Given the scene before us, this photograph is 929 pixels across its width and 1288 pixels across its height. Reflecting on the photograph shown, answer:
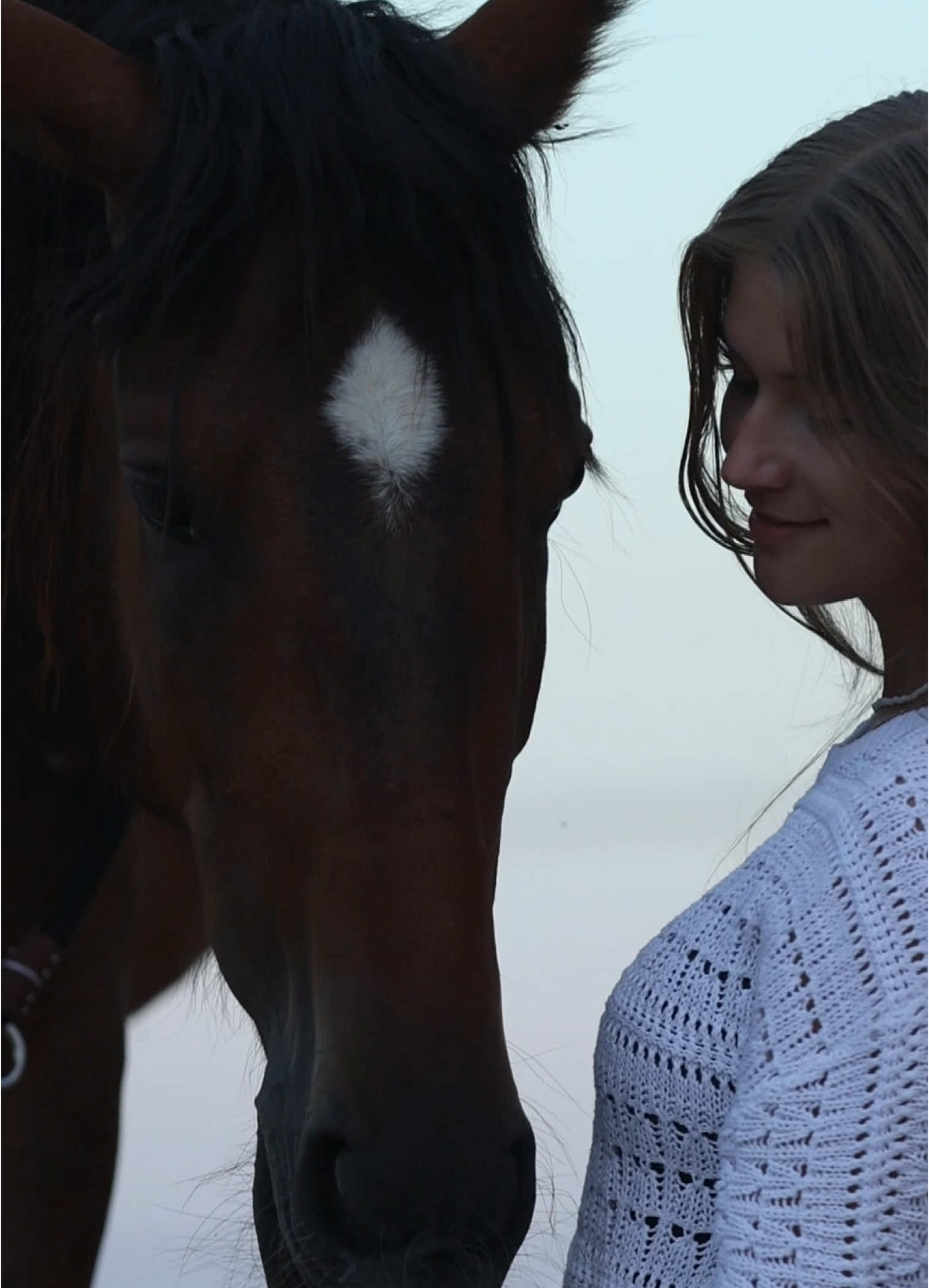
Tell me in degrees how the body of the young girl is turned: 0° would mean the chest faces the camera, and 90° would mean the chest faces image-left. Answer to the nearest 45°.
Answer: approximately 90°

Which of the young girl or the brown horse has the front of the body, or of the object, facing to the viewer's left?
the young girl

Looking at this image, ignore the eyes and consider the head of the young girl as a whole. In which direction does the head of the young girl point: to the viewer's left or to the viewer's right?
to the viewer's left

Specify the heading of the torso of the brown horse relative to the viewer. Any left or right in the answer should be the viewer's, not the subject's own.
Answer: facing the viewer and to the right of the viewer

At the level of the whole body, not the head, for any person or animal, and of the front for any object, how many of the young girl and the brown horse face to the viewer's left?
1
